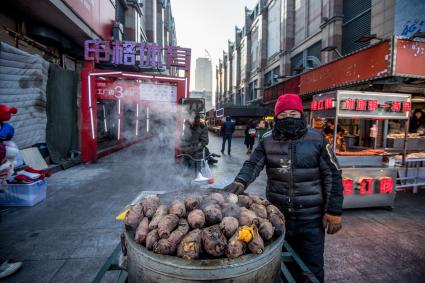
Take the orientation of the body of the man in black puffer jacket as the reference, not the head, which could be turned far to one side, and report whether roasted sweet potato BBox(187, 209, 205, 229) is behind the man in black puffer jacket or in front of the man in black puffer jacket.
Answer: in front

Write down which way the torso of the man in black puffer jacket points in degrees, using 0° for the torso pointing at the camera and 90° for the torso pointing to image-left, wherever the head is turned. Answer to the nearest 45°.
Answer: approximately 0°

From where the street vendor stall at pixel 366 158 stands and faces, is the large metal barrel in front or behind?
in front

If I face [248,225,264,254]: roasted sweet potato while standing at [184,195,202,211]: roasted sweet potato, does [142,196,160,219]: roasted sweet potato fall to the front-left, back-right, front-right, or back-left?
back-right

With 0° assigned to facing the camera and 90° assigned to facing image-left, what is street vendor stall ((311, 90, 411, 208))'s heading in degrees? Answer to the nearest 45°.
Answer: approximately 0°

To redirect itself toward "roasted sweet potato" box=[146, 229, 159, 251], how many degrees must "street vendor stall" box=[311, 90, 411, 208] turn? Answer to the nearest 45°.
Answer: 0° — it already faces it

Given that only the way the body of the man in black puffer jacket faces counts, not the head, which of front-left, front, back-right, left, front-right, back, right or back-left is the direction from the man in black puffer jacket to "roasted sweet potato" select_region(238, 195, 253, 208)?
front-right

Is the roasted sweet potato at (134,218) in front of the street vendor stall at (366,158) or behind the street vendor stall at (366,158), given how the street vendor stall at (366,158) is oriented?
in front

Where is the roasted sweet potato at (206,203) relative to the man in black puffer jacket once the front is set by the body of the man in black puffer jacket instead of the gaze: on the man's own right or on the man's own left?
on the man's own right
